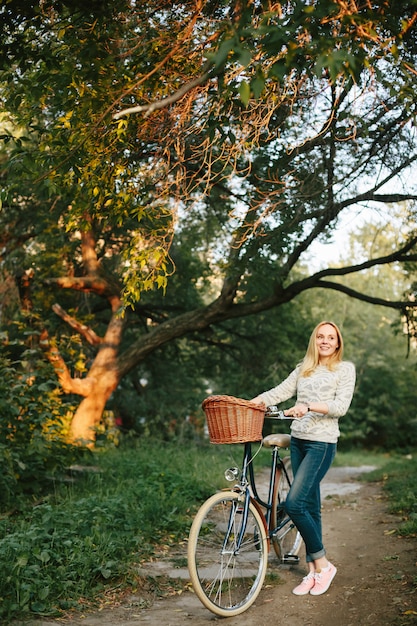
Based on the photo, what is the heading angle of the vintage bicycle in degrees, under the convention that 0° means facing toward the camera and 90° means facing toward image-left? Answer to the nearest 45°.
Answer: approximately 45°

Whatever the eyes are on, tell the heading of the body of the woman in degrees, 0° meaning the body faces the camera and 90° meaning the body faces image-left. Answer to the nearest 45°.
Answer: approximately 45°
